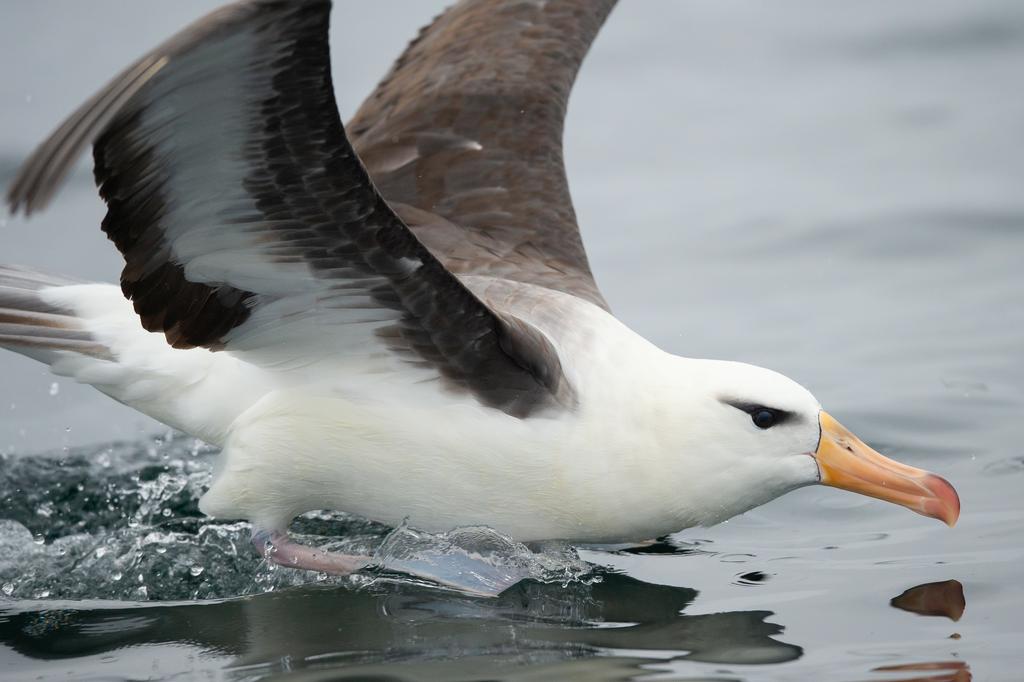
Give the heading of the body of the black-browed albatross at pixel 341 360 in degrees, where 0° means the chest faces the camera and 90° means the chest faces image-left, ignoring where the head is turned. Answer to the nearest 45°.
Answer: approximately 270°

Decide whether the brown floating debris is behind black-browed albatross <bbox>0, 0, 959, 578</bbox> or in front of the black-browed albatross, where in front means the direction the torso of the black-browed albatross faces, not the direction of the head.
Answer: in front
